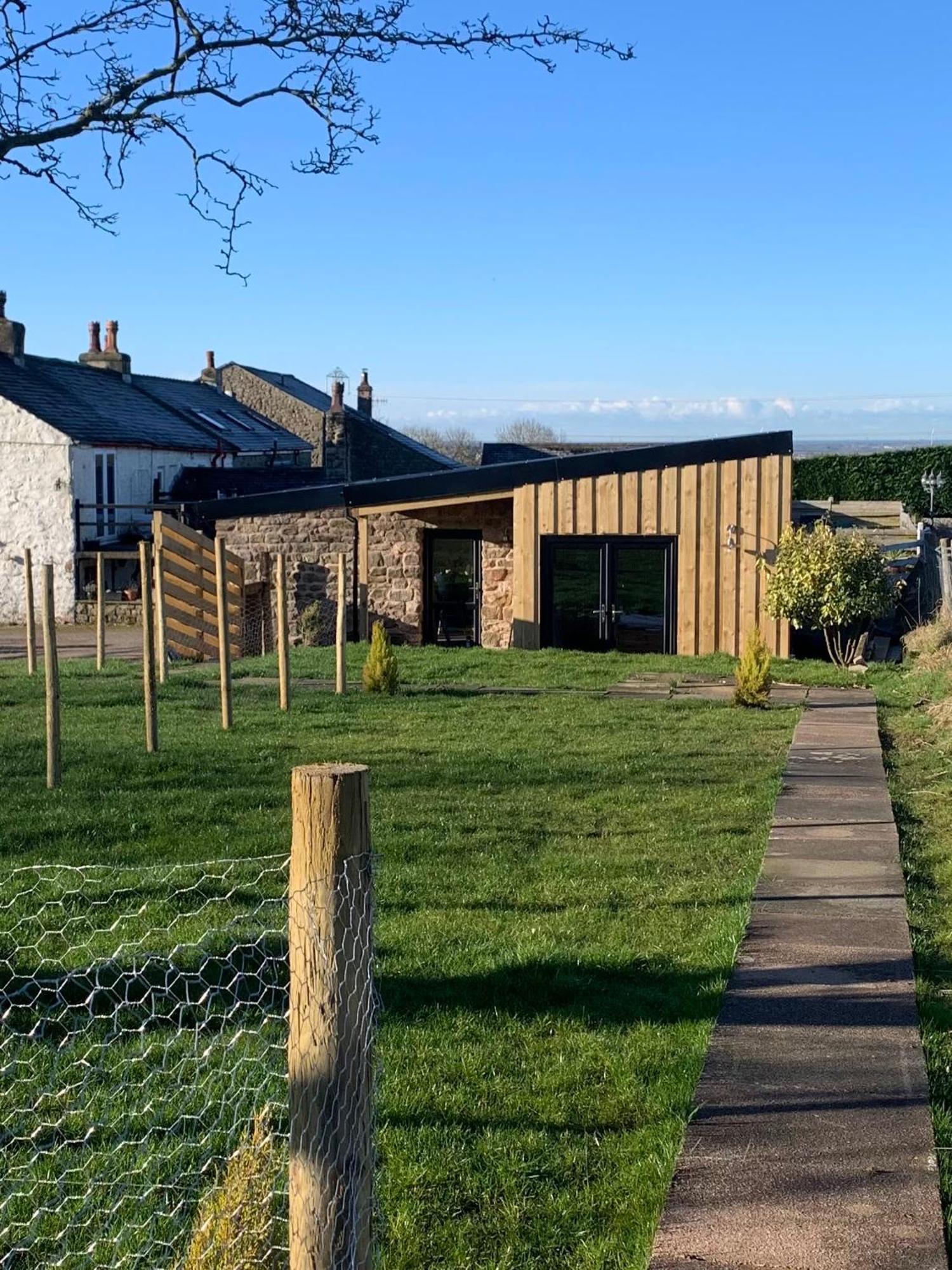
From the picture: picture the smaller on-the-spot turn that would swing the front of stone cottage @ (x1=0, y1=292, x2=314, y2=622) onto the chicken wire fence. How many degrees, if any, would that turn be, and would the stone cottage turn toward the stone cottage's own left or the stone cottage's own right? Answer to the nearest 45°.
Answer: approximately 45° to the stone cottage's own right

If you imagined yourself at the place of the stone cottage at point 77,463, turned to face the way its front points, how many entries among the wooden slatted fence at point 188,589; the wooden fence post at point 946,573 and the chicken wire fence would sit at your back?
0

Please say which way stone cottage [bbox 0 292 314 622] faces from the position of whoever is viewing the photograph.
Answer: facing the viewer and to the right of the viewer

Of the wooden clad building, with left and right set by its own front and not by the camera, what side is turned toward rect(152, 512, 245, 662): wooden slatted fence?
right

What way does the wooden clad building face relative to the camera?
toward the camera

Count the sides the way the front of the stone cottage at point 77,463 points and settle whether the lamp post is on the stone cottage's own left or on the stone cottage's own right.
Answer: on the stone cottage's own left

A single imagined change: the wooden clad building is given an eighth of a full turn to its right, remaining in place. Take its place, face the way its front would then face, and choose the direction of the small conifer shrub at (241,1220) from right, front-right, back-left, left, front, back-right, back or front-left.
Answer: front-left

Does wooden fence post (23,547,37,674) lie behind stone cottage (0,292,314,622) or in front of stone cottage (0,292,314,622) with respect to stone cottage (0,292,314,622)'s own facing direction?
in front

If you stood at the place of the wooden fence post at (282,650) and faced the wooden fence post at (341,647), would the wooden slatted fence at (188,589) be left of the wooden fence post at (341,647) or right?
left

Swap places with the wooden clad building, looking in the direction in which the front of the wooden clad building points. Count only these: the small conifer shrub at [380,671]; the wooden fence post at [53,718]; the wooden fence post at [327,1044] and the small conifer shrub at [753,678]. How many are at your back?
0

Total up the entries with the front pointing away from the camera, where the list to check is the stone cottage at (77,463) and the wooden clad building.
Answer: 0

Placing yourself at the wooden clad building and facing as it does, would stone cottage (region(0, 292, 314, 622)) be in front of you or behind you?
behind

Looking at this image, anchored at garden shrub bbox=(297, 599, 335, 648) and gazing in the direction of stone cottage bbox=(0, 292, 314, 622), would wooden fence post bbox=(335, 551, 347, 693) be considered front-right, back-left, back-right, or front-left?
back-left

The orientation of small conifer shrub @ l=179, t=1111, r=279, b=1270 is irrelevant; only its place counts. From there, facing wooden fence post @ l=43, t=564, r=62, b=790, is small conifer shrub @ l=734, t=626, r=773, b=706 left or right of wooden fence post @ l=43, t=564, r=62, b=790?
right

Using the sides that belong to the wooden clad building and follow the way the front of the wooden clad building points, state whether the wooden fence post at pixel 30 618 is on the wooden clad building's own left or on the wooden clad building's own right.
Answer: on the wooden clad building's own right

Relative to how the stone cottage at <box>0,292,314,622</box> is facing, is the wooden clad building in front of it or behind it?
in front

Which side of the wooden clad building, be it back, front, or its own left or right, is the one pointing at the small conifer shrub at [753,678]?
front

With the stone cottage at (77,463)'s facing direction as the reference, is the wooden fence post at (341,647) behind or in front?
in front
